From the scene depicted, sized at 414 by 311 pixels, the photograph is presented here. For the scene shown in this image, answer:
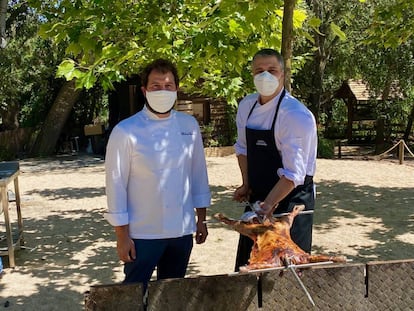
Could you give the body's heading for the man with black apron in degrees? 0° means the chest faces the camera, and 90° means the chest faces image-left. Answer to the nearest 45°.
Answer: approximately 45°

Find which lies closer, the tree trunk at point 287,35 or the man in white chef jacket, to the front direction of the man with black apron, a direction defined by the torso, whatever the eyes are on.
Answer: the man in white chef jacket

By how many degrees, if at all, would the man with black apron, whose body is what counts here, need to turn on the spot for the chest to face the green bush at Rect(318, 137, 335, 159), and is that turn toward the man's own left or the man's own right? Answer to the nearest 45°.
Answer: approximately 135° to the man's own right

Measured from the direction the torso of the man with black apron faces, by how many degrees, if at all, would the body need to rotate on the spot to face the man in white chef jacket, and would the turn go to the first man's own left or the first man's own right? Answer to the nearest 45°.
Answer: approximately 45° to the first man's own right

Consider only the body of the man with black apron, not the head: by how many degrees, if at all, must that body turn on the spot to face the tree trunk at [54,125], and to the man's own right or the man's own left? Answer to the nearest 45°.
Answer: approximately 90° to the man's own right

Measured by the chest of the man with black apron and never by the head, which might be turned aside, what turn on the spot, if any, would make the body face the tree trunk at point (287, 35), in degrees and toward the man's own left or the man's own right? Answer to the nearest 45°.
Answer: approximately 135° to the man's own right
